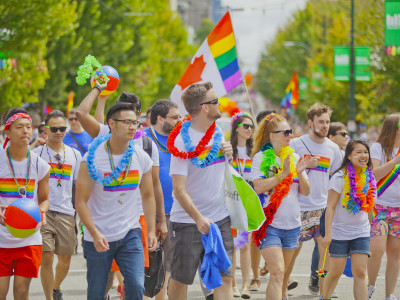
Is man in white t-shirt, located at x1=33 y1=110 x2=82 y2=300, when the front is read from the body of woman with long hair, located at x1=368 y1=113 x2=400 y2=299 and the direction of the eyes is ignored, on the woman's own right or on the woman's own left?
on the woman's own right

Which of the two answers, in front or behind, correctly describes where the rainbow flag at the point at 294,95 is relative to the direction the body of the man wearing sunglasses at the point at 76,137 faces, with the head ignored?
behind

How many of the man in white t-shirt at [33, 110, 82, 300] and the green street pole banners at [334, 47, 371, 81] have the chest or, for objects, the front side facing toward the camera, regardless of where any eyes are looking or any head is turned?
2

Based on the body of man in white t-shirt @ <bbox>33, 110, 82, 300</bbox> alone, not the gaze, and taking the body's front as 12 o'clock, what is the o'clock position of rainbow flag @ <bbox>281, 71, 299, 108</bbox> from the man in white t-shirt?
The rainbow flag is roughly at 7 o'clock from the man in white t-shirt.

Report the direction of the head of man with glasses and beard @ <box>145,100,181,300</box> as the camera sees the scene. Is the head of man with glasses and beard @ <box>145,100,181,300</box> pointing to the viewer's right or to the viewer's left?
to the viewer's right

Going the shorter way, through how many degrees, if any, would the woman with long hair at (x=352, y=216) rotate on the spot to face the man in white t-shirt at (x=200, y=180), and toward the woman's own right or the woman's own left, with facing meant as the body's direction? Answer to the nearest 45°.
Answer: approximately 90° to the woman's own right

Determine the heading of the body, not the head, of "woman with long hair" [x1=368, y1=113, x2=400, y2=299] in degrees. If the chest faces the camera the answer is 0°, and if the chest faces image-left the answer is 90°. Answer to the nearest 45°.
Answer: approximately 315°

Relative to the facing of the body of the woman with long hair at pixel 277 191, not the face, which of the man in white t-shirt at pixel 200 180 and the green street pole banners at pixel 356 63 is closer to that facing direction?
the man in white t-shirt

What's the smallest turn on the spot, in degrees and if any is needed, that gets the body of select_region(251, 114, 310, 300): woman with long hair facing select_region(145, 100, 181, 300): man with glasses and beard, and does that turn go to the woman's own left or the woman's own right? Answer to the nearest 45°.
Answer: approximately 135° to the woman's own right
